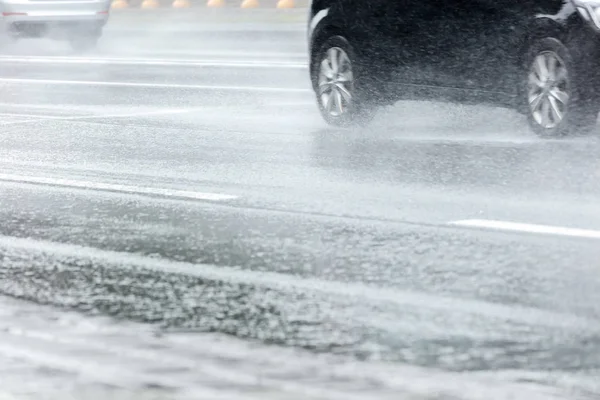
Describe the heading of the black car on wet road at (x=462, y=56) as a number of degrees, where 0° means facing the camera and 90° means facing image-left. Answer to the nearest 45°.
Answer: approximately 315°

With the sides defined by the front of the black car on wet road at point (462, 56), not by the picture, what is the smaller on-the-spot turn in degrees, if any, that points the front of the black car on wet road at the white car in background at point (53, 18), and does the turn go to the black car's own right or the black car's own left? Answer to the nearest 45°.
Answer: approximately 180°
